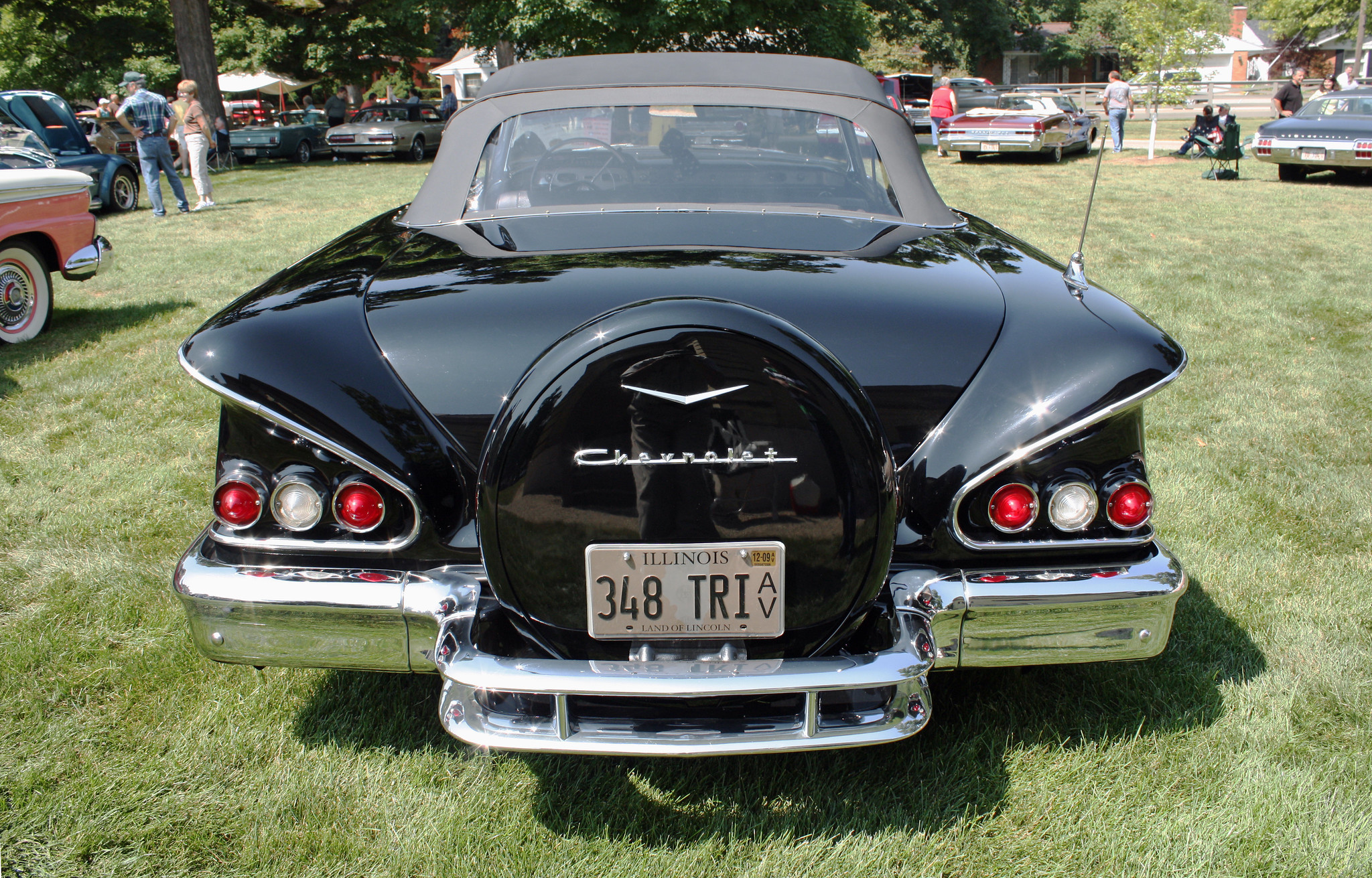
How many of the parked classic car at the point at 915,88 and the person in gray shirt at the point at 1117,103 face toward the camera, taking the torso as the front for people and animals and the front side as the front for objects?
1

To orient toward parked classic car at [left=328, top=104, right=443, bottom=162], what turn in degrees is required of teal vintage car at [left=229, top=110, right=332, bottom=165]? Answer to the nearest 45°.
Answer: approximately 45° to its right

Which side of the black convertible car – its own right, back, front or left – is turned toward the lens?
back

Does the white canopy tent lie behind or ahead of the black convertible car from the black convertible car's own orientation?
ahead

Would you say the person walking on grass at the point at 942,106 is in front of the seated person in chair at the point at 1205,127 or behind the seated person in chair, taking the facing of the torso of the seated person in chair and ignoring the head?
in front

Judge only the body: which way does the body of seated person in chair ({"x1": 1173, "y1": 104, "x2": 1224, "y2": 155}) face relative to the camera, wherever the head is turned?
to the viewer's left

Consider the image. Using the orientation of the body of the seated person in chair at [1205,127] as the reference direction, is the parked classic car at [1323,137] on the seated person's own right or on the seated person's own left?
on the seated person's own left

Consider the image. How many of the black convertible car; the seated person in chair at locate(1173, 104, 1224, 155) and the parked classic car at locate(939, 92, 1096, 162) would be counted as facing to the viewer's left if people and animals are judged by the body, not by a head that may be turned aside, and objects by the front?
1

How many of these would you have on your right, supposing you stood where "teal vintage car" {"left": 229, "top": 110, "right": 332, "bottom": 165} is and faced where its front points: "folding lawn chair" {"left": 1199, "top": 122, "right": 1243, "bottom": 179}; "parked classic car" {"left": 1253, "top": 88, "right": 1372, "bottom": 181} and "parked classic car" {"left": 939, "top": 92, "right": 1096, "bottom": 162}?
3

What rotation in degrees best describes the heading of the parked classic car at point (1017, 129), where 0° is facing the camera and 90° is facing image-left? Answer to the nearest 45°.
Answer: approximately 225°

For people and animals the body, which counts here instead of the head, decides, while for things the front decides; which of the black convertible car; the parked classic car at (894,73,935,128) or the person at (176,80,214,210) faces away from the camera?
the black convertible car

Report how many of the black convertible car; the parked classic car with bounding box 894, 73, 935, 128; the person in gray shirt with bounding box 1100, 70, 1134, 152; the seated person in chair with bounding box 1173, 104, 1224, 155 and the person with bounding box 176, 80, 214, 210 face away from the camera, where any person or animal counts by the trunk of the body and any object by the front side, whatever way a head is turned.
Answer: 2
